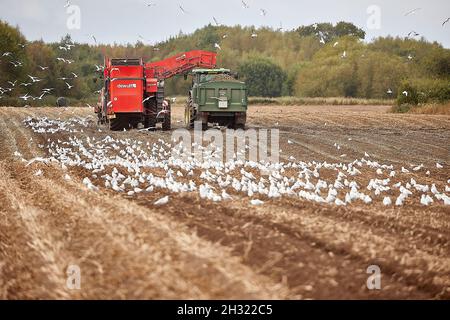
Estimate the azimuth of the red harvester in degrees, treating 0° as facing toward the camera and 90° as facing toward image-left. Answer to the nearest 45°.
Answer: approximately 180°

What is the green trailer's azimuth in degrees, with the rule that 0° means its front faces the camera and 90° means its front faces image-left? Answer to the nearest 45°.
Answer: approximately 180°

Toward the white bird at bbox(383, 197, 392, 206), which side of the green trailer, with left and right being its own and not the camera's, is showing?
back

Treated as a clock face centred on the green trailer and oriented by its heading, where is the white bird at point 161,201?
The white bird is roughly at 6 o'clock from the green trailer.

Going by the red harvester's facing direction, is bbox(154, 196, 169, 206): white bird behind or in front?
behind

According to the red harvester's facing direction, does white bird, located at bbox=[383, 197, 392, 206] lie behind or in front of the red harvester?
behind

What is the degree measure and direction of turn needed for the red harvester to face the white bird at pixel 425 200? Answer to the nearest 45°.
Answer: approximately 180°

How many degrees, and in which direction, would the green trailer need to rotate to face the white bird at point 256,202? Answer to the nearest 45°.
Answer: approximately 180°

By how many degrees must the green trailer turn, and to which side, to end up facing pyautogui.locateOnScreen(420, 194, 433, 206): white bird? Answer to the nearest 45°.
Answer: approximately 180°

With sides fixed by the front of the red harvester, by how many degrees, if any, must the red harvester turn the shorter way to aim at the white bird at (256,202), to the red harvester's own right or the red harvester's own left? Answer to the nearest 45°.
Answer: approximately 180°
